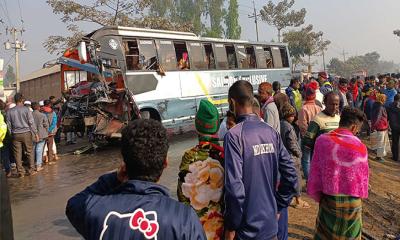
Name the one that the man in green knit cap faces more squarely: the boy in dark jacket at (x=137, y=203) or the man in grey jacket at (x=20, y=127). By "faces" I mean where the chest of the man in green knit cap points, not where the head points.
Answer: the man in grey jacket

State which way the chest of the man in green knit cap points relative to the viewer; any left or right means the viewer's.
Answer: facing away from the viewer

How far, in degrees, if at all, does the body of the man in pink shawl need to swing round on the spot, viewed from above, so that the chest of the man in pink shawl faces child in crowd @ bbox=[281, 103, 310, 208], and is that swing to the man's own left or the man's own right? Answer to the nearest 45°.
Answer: approximately 45° to the man's own left

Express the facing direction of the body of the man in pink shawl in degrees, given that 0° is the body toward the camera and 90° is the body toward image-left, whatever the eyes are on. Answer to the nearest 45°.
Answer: approximately 225°

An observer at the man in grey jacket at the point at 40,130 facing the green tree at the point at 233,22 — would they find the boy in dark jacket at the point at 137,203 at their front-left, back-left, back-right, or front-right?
back-right

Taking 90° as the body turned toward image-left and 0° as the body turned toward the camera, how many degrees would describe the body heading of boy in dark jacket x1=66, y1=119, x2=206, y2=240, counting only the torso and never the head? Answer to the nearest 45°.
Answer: approximately 180°

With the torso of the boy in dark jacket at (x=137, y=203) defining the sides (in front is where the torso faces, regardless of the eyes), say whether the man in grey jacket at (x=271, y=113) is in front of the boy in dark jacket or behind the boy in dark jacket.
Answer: in front
